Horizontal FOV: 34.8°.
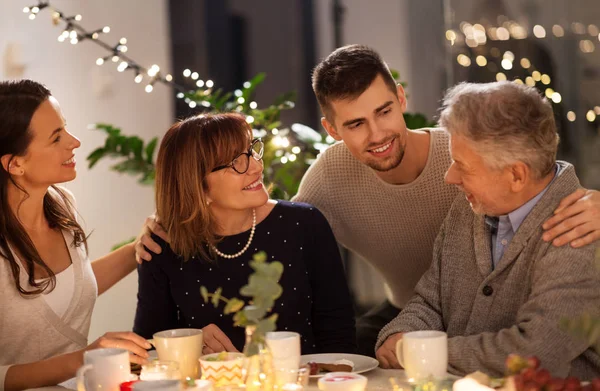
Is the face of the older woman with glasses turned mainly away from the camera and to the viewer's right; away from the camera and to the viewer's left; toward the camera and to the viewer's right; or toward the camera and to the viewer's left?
toward the camera and to the viewer's right

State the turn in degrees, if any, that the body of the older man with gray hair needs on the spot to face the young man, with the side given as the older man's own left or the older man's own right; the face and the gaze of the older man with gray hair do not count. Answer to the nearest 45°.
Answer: approximately 90° to the older man's own right

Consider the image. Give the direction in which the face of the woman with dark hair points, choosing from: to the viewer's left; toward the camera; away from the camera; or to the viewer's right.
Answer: to the viewer's right

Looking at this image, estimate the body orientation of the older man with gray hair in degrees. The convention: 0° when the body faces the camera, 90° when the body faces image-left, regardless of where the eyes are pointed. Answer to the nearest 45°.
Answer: approximately 45°

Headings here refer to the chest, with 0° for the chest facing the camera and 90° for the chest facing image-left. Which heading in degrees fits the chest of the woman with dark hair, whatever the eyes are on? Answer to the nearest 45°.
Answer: approximately 315°

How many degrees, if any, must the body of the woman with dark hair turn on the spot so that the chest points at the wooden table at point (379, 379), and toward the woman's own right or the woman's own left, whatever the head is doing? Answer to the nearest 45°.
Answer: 0° — they already face it

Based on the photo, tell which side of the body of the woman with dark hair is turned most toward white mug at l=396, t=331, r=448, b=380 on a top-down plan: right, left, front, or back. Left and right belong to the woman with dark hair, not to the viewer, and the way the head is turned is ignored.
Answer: front

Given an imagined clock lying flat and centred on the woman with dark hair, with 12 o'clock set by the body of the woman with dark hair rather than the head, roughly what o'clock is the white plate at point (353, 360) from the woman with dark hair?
The white plate is roughly at 12 o'clock from the woman with dark hair.

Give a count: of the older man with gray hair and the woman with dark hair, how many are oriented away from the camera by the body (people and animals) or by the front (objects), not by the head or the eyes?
0

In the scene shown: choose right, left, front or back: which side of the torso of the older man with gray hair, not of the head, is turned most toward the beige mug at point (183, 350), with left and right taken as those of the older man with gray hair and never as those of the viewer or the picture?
front

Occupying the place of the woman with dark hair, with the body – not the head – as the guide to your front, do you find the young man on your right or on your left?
on your left
